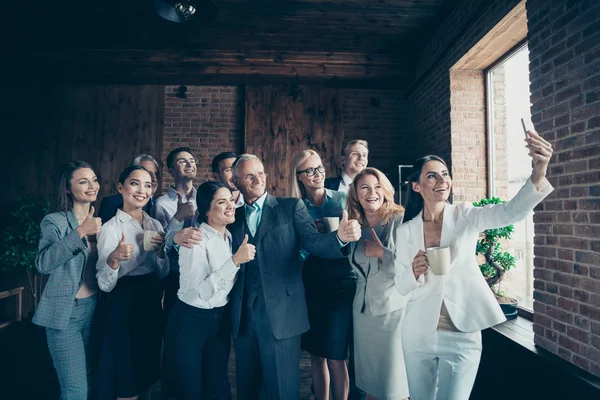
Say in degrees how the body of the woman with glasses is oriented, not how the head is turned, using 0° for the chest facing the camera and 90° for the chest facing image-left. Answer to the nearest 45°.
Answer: approximately 0°

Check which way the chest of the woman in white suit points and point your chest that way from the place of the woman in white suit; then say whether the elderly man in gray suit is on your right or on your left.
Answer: on your right

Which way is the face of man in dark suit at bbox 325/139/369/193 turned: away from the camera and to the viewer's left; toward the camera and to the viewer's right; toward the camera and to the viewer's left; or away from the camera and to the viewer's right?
toward the camera and to the viewer's right

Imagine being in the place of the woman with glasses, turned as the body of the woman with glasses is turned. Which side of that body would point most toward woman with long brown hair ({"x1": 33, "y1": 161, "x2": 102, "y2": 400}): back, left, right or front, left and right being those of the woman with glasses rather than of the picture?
right

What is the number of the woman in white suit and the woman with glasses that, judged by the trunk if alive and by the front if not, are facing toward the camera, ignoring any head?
2

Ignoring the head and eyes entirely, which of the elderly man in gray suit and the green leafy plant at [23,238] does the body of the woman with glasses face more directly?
the elderly man in gray suit

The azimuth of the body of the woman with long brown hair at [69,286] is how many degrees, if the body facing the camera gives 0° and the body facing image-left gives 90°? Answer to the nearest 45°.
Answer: approximately 315°

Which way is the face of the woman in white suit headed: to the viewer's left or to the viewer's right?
to the viewer's right

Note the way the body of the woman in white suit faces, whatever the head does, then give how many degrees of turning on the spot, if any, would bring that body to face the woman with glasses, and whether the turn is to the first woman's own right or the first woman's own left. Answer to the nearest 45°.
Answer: approximately 90° to the first woman's own right

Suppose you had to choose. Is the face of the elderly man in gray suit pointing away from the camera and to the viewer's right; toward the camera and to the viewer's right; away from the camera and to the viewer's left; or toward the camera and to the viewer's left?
toward the camera and to the viewer's right
